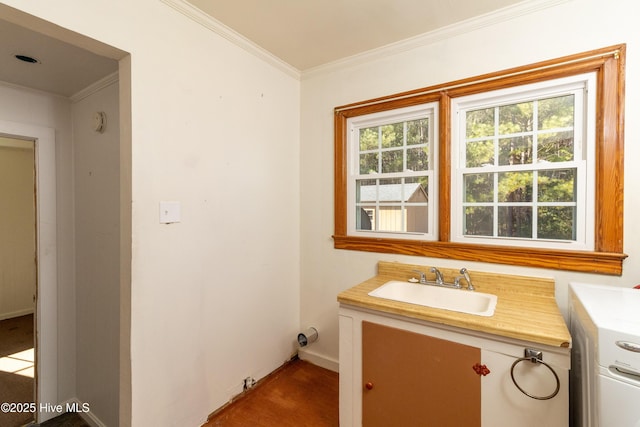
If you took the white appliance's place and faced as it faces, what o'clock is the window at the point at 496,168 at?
The window is roughly at 5 o'clock from the white appliance.

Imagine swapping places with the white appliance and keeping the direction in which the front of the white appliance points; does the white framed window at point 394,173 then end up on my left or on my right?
on my right

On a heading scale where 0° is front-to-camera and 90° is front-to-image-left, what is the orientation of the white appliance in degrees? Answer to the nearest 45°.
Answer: approximately 0°

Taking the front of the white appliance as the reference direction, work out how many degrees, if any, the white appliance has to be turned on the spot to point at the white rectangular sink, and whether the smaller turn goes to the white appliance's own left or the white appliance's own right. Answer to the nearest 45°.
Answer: approximately 135° to the white appliance's own right

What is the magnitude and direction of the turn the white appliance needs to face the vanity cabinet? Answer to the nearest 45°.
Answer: approximately 90° to its right

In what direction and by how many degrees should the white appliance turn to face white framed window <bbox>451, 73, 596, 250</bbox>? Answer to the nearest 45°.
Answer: approximately 180°
